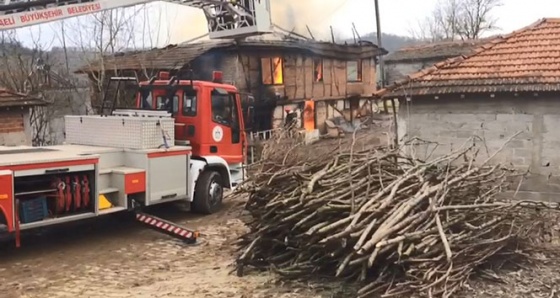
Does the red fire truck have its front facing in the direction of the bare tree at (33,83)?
no

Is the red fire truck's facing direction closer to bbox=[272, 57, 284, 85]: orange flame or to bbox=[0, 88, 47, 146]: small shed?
the orange flame

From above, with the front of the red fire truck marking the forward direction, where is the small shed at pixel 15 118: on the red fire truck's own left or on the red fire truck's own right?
on the red fire truck's own left

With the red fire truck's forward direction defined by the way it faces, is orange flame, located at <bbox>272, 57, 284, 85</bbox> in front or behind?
in front

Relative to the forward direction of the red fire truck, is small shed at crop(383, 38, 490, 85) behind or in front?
in front

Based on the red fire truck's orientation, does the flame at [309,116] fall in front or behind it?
in front

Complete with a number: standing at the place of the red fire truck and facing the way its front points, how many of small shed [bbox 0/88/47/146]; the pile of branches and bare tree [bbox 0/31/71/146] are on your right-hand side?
1

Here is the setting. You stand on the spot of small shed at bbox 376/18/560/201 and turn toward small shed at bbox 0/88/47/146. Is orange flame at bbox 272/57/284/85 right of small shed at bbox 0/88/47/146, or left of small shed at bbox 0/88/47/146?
right

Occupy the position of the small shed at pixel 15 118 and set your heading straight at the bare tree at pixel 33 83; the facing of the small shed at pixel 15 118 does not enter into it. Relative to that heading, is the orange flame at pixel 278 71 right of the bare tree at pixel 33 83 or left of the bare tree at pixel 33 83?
right

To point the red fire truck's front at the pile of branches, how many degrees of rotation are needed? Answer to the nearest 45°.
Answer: approximately 90° to its right

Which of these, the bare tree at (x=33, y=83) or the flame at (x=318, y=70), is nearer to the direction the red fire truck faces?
the flame

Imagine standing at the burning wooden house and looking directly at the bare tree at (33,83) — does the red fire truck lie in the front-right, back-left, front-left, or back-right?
front-left

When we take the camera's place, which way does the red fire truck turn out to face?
facing away from the viewer and to the right of the viewer
